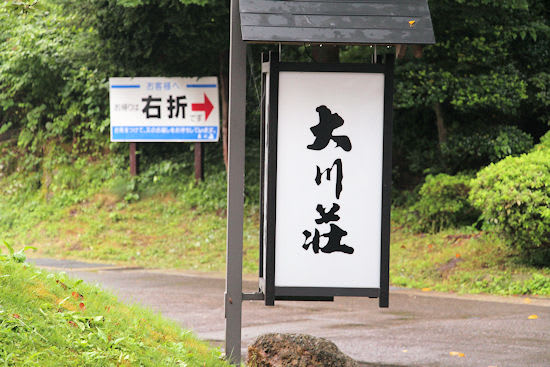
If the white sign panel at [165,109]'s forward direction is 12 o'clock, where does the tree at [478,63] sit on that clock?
The tree is roughly at 10 o'clock from the white sign panel.

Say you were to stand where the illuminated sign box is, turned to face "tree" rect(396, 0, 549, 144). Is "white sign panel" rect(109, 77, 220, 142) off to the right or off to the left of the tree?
left

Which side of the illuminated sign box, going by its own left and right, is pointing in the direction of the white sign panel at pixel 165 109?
back

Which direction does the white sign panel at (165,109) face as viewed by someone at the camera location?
facing the viewer

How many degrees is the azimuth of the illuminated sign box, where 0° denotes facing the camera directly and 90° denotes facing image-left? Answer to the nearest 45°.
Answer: approximately 0°

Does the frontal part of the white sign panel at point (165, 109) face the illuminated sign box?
yes

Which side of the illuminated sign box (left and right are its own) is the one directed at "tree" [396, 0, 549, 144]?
back

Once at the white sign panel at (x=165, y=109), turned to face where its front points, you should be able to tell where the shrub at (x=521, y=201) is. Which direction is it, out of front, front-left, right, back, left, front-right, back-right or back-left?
front-left

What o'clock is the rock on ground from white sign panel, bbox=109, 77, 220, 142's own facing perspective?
The rock on ground is roughly at 12 o'clock from the white sign panel.

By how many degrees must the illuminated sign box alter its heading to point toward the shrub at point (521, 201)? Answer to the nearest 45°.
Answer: approximately 135° to its left

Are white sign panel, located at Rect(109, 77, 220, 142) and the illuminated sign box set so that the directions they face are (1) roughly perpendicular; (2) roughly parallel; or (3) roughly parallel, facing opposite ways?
roughly parallel

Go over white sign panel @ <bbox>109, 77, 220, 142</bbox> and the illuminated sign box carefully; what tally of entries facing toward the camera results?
2

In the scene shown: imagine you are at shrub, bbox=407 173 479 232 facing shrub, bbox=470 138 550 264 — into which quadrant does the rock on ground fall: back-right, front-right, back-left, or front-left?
front-right
